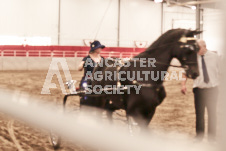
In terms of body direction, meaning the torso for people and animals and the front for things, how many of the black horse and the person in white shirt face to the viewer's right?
1

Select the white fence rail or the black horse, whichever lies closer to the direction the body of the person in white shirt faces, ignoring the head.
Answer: the black horse

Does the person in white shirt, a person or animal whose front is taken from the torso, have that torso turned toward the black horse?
yes

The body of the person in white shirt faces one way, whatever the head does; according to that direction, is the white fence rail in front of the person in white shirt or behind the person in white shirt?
in front

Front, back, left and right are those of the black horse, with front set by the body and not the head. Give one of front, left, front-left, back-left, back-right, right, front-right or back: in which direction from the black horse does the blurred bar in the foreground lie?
right

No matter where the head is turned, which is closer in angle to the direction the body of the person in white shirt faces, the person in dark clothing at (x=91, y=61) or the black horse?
the black horse

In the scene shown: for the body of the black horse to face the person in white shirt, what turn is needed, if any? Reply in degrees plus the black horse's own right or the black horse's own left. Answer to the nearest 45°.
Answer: approximately 45° to the black horse's own left

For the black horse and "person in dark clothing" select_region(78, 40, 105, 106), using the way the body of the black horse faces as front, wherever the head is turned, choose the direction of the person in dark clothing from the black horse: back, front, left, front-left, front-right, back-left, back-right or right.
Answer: back-left

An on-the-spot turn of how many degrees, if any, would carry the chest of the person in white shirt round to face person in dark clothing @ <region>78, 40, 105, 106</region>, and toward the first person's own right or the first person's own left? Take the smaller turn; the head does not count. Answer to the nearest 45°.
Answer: approximately 45° to the first person's own right

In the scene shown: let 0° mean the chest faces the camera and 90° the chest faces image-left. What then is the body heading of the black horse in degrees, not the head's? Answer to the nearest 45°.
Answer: approximately 270°

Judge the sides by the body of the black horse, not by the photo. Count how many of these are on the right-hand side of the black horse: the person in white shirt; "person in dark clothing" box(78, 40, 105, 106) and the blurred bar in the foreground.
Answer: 1

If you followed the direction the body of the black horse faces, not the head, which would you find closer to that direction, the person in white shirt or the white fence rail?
the person in white shirt
